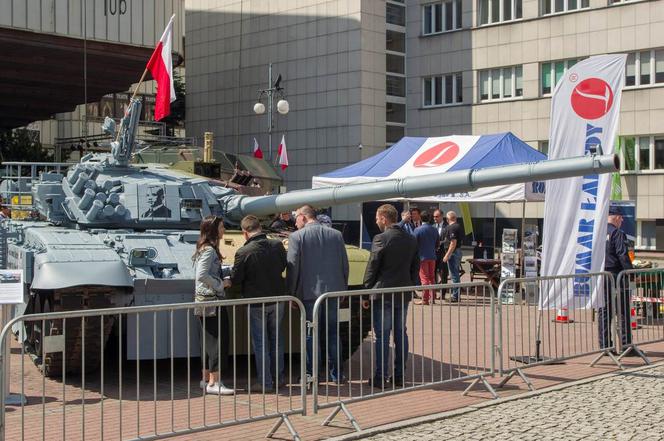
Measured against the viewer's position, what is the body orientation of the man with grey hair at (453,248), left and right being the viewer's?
facing to the left of the viewer

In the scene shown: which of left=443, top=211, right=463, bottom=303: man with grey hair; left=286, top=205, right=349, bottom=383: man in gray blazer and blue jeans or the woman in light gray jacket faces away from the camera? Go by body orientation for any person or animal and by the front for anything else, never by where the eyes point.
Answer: the man in gray blazer and blue jeans

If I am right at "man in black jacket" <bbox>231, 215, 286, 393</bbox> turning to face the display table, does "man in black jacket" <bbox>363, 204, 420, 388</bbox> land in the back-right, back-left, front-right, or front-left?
front-right

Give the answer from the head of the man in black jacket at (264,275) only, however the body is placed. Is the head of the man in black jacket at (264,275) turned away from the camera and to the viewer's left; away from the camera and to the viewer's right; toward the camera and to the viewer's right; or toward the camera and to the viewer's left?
away from the camera and to the viewer's left

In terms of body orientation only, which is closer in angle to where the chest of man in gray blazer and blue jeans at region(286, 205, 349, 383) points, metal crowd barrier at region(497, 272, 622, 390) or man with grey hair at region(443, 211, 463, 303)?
the man with grey hair

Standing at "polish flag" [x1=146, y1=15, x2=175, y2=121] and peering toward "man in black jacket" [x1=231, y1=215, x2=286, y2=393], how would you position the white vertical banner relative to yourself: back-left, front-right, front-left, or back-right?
front-left

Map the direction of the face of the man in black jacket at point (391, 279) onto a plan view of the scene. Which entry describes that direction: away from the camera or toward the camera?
away from the camera

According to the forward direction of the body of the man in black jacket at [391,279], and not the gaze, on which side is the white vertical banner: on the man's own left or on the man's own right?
on the man's own right

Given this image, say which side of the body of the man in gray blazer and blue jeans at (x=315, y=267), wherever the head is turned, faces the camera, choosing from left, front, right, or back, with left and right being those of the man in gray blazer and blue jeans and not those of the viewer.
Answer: back

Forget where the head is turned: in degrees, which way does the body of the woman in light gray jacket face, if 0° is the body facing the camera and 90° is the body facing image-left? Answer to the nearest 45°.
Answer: approximately 270°
